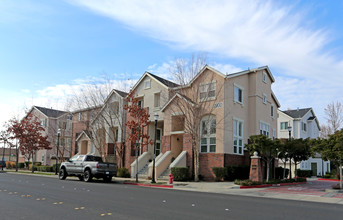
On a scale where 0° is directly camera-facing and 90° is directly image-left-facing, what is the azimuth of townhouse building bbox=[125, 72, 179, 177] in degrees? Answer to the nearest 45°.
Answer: approximately 45°

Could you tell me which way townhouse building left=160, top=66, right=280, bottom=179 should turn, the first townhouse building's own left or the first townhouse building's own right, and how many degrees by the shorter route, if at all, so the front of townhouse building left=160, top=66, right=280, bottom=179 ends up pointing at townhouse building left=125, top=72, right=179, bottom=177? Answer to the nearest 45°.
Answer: approximately 90° to the first townhouse building's own right

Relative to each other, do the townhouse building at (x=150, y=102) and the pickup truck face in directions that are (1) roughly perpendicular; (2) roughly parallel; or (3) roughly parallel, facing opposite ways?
roughly perpendicular

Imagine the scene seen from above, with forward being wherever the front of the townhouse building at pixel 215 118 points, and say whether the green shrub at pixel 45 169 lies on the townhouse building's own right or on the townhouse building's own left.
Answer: on the townhouse building's own right

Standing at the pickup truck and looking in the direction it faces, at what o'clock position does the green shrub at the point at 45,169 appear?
The green shrub is roughly at 1 o'clock from the pickup truck.

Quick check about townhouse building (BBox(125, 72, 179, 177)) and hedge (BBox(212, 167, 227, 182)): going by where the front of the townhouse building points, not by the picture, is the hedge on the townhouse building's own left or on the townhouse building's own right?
on the townhouse building's own left

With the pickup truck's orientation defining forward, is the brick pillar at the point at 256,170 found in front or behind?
behind

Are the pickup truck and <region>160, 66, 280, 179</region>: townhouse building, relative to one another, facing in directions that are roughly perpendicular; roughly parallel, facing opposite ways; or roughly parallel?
roughly perpendicular

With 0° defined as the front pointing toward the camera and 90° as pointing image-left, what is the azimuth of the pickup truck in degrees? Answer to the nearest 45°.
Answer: approximately 135°
